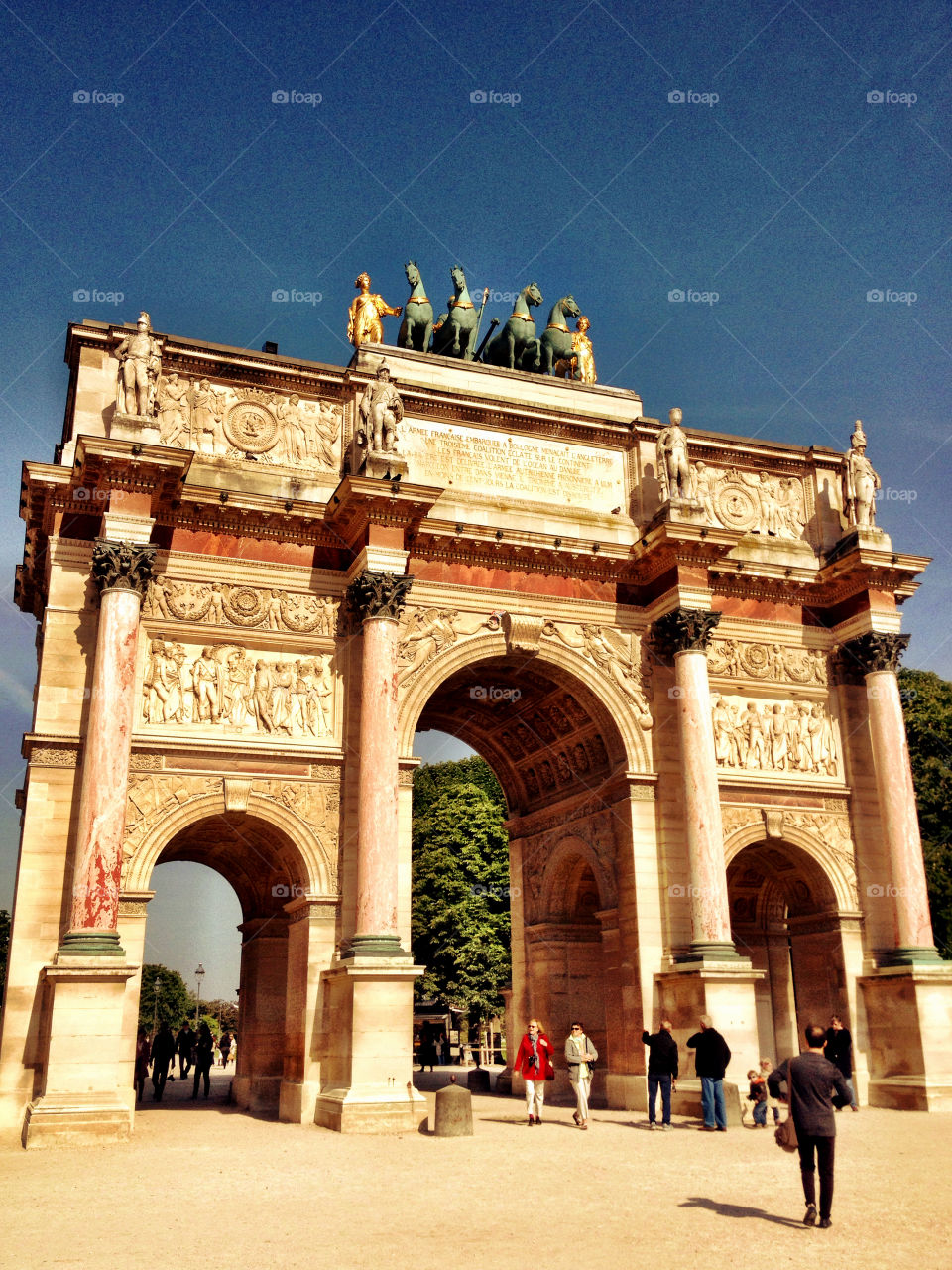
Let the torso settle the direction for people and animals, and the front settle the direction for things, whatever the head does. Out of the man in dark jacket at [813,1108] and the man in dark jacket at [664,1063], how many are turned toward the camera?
0

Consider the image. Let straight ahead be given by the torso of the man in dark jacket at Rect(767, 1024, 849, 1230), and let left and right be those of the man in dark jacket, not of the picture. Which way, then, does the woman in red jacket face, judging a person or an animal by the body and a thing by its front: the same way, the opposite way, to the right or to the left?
the opposite way

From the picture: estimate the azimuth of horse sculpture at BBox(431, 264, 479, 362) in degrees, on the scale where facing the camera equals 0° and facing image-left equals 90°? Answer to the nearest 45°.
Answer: approximately 0°

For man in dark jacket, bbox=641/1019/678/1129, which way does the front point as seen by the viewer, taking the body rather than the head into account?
away from the camera

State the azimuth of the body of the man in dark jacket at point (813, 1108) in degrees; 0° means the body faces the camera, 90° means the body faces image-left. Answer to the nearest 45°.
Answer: approximately 180°
